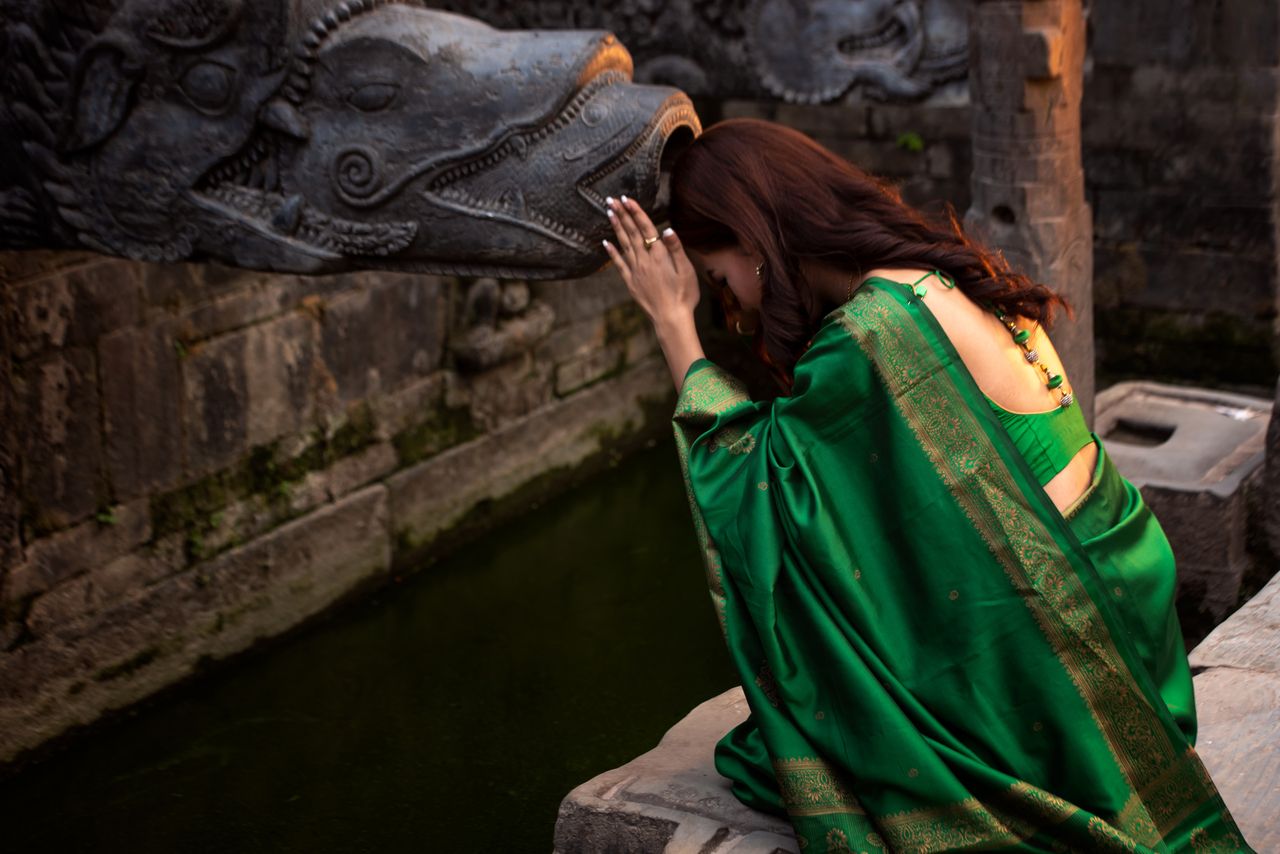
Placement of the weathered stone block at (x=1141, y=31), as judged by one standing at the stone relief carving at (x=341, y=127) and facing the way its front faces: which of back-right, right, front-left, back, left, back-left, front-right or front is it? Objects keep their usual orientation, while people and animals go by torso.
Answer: front-left

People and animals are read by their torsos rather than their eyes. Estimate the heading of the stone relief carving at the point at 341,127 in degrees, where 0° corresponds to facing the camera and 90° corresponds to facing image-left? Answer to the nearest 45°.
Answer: approximately 270°

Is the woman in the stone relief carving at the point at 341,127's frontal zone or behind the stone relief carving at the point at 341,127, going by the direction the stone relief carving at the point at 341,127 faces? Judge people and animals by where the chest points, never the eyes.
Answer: frontal zone

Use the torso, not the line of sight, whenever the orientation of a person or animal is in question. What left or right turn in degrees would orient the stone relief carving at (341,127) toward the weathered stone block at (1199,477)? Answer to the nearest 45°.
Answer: approximately 45° to its left

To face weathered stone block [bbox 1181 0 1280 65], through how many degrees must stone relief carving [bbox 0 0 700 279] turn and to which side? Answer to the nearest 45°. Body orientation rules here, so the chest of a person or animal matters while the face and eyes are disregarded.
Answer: approximately 45° to its left

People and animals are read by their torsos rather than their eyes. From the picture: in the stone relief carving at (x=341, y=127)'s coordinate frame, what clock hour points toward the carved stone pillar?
The carved stone pillar is roughly at 11 o'clock from the stone relief carving.

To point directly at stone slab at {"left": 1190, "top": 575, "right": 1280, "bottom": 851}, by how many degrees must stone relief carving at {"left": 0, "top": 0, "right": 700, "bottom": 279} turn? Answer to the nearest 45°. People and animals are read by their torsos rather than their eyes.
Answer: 0° — it already faces it

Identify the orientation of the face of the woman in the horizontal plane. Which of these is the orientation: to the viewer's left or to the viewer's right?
to the viewer's left
